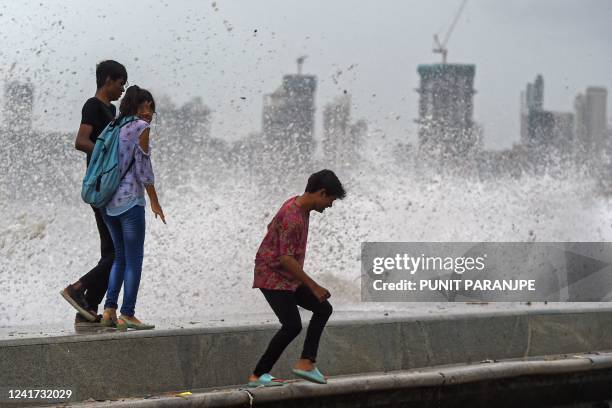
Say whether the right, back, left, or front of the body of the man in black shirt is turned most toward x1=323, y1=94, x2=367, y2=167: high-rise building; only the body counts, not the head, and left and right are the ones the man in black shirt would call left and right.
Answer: left

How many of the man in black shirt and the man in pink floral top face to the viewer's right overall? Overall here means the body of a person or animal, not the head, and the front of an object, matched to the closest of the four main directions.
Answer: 2

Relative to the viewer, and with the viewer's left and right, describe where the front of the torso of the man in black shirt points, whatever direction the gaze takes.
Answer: facing to the right of the viewer

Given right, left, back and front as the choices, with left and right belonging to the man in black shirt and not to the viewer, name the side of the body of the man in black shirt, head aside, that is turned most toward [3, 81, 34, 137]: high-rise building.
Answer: left

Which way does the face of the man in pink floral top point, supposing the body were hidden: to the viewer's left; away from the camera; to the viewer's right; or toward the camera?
to the viewer's right

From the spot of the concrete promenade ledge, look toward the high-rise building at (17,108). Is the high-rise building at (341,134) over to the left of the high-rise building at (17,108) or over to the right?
right

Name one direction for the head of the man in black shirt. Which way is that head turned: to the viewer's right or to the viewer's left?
to the viewer's right

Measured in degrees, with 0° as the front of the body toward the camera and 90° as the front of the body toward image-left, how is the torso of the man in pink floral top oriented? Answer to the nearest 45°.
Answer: approximately 270°
